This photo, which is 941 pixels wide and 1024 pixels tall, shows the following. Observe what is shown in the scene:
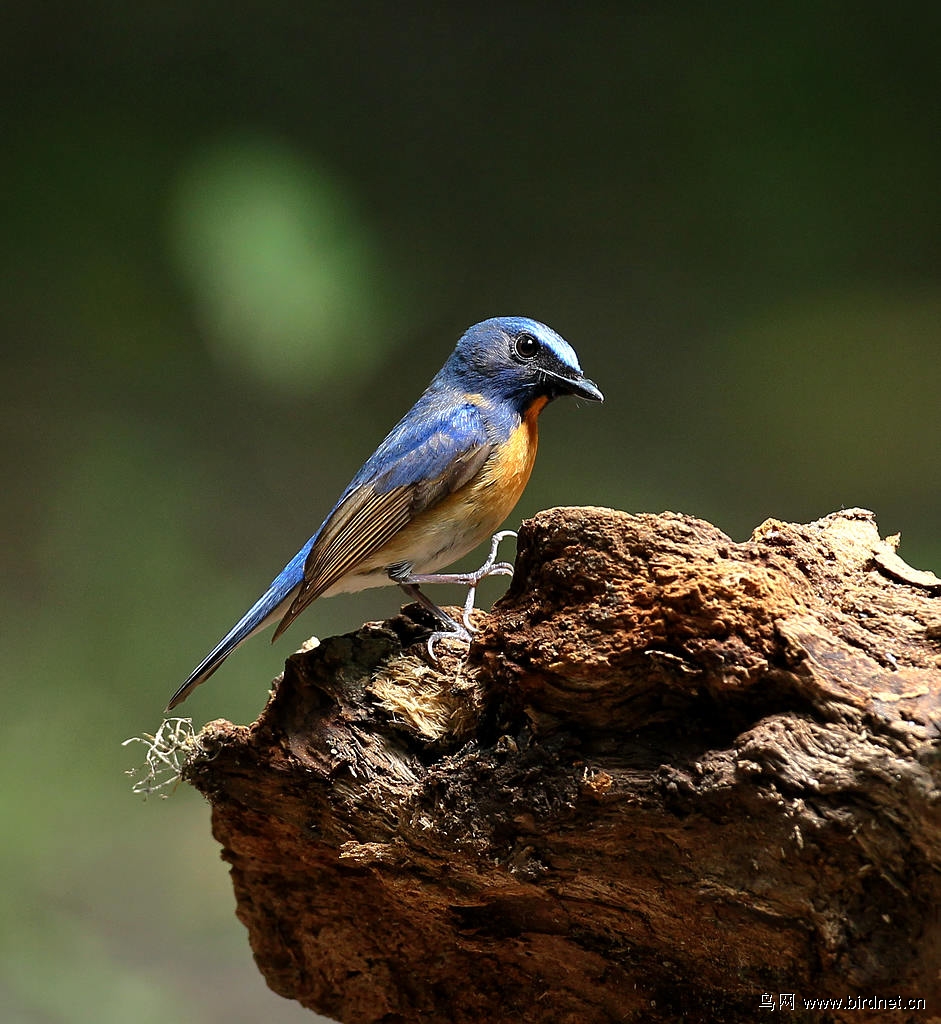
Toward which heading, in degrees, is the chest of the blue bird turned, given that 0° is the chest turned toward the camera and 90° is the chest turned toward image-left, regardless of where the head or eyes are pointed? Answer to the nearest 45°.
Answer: approximately 270°
